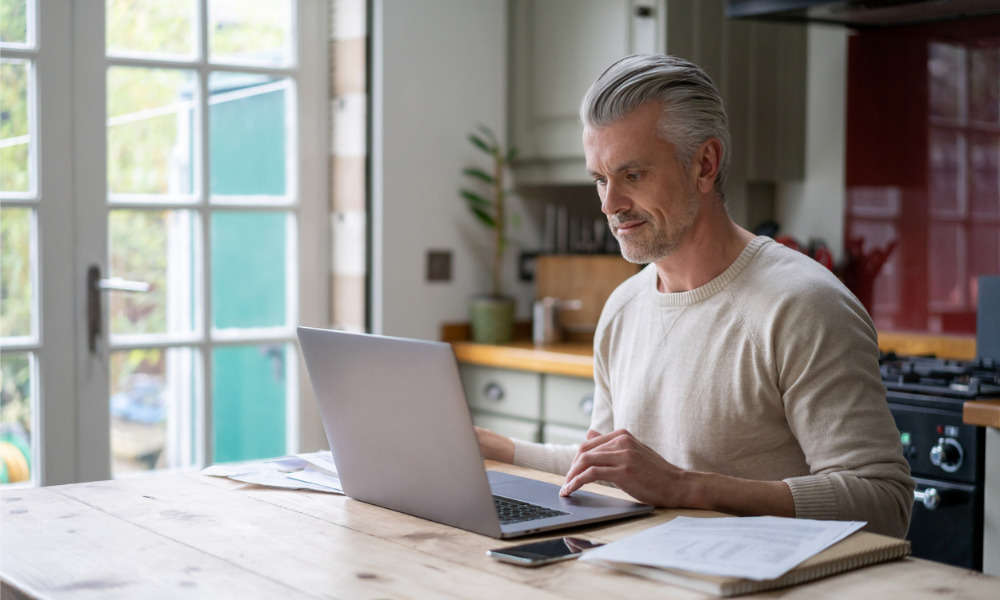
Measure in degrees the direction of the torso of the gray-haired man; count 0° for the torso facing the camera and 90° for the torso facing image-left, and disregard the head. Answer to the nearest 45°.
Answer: approximately 45°

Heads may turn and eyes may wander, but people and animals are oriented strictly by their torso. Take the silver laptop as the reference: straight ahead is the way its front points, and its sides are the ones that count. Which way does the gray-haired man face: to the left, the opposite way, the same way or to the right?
the opposite way

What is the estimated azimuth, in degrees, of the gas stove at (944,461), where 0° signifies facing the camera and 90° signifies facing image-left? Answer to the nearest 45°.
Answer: approximately 45°

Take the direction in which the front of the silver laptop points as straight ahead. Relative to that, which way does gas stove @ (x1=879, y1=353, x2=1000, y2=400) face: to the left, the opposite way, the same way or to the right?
the opposite way

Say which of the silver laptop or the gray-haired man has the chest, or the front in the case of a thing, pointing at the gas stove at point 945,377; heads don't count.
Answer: the silver laptop

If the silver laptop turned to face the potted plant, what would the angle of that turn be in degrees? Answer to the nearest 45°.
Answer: approximately 45° to its left

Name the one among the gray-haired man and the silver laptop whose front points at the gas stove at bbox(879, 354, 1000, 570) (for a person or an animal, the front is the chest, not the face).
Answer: the silver laptop
